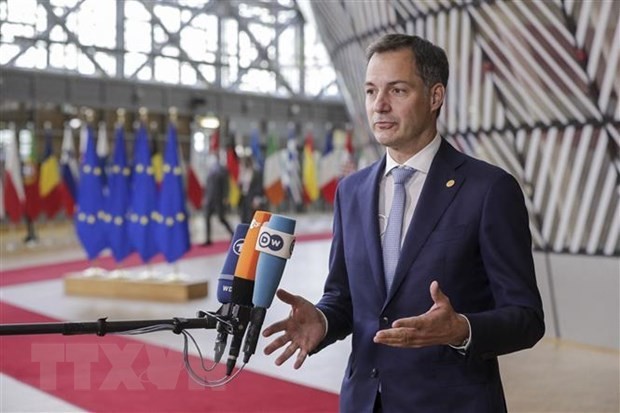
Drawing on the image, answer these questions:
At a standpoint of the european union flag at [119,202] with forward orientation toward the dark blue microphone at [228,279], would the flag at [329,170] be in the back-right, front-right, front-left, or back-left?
back-left

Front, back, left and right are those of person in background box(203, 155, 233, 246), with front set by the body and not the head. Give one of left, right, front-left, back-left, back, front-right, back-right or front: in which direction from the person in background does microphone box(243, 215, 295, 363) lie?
left

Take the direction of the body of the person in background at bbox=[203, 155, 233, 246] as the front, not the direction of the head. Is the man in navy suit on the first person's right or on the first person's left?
on the first person's left

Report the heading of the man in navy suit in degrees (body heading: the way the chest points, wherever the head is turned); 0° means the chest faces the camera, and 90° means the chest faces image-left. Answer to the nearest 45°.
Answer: approximately 45°

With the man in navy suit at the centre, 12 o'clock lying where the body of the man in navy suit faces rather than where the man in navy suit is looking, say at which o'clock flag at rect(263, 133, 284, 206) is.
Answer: The flag is roughly at 4 o'clock from the man in navy suit.

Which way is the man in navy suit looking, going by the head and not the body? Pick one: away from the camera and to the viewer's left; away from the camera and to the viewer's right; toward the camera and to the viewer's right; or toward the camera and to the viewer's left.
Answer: toward the camera and to the viewer's left

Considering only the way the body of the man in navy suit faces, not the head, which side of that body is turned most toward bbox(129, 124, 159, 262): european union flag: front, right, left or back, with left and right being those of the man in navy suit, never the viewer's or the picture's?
right

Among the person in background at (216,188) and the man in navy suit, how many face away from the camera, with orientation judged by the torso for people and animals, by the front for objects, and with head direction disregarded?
0
